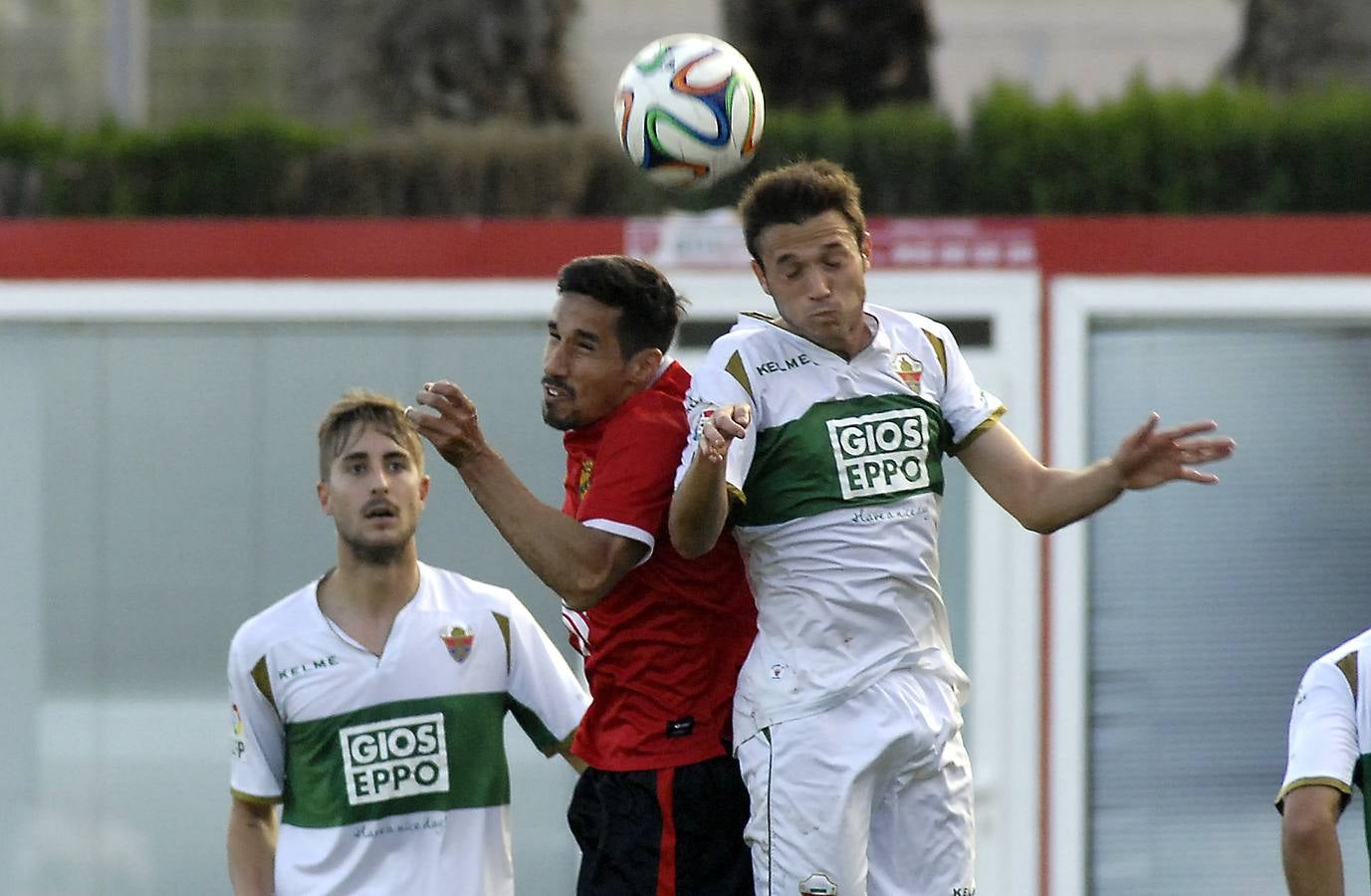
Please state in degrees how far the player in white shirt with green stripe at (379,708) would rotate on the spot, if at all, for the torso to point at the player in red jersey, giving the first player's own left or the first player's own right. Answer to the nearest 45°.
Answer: approximately 45° to the first player's own left

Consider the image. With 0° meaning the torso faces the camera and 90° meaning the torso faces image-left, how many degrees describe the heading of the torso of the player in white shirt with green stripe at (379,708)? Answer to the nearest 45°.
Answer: approximately 0°
